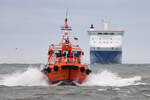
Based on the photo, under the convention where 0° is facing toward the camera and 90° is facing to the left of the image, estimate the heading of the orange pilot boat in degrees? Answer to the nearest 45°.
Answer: approximately 0°
